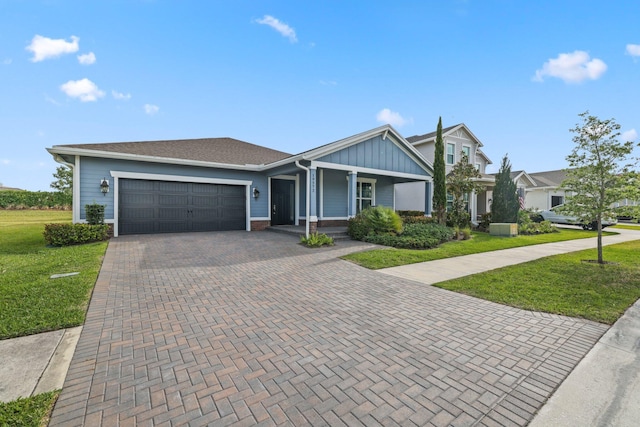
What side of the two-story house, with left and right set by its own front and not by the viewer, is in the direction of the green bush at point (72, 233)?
right

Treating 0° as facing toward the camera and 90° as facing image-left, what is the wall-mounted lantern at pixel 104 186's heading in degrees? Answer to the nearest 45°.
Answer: approximately 0°

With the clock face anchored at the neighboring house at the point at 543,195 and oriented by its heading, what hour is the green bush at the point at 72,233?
The green bush is roughly at 2 o'clock from the neighboring house.

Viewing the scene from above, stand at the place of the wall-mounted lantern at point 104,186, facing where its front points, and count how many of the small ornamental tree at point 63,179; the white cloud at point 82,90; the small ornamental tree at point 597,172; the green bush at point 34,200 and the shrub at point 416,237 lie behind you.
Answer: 3

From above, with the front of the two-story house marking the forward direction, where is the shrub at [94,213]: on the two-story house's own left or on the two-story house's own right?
on the two-story house's own right

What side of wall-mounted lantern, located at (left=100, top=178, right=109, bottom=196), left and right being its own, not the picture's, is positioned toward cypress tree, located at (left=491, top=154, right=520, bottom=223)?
left

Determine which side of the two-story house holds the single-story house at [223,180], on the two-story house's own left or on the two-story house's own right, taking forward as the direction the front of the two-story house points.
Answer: on the two-story house's own right
